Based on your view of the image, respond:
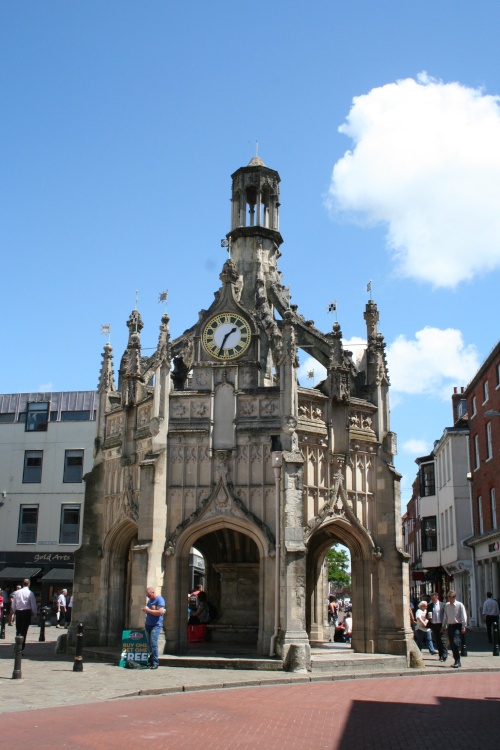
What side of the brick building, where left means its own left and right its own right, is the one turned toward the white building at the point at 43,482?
front

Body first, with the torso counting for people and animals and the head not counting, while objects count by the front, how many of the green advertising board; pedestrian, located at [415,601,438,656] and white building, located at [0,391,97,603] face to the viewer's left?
0

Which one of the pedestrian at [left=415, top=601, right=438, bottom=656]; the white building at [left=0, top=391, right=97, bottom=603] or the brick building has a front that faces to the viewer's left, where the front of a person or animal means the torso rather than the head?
the brick building

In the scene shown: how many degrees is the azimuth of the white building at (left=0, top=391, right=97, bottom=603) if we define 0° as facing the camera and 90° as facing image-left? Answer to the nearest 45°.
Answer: approximately 0°

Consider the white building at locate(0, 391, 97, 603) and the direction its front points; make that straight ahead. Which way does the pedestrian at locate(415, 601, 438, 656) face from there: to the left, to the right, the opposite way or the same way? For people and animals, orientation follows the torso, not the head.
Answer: the same way

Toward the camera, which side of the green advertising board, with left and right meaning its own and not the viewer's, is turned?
front

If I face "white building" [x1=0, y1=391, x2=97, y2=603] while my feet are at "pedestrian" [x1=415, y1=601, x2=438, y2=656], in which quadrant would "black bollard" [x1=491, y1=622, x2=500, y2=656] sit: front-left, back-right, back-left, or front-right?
back-right

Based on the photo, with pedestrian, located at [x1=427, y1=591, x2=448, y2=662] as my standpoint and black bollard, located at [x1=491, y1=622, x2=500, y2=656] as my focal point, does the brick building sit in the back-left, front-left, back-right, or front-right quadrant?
front-left

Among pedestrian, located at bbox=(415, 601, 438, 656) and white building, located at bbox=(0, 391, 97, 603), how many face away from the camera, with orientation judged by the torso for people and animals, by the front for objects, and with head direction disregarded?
0

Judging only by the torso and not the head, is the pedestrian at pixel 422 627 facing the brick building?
no

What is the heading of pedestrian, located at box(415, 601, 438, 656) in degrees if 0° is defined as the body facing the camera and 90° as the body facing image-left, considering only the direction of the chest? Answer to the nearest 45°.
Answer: approximately 315°

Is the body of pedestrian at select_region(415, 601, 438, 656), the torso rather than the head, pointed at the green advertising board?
no

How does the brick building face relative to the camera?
to the viewer's left
